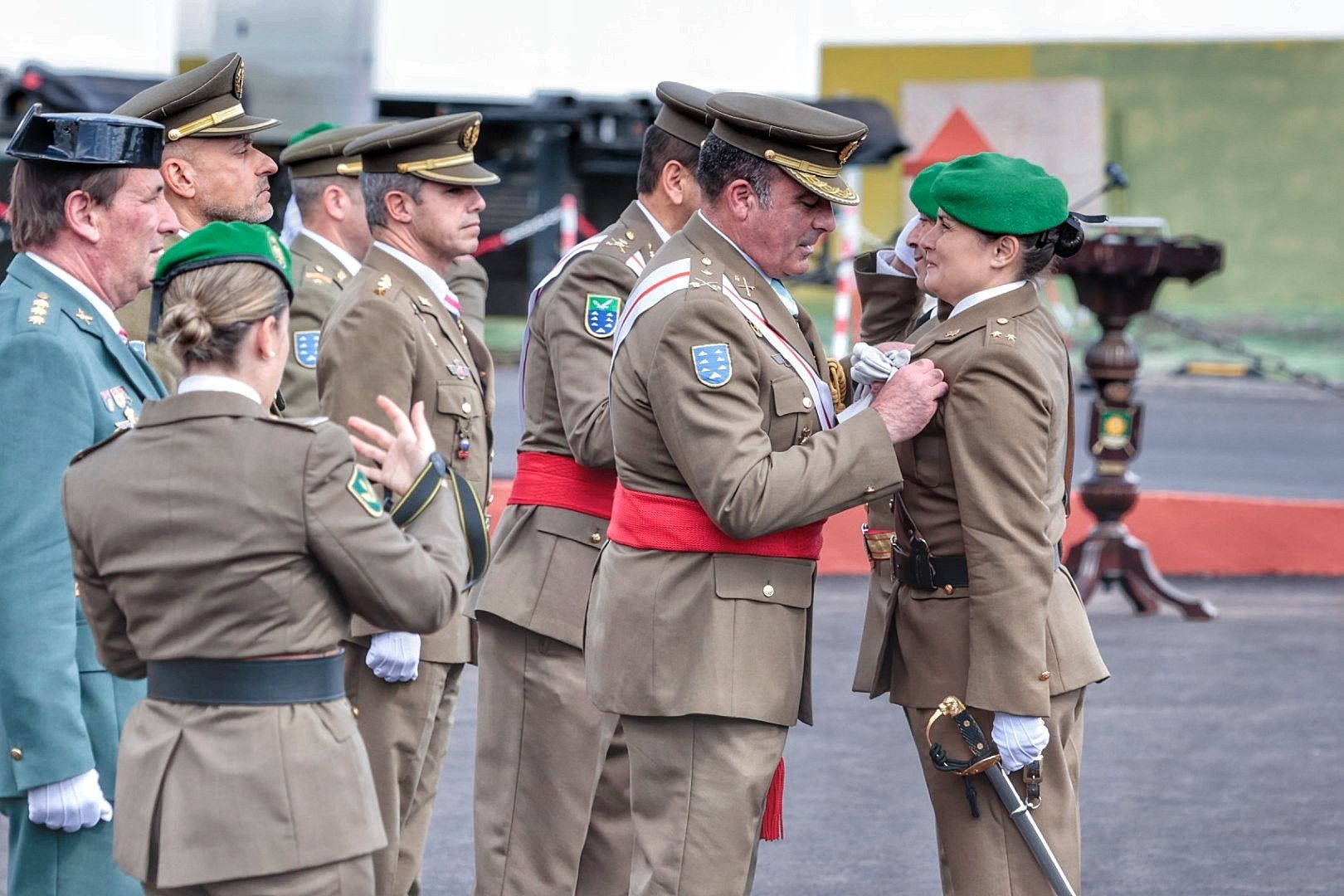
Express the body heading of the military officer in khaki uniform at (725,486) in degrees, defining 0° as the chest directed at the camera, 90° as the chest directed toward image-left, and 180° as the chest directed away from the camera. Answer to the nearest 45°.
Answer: approximately 270°

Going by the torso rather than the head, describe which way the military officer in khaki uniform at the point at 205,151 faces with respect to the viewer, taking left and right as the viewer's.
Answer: facing to the right of the viewer

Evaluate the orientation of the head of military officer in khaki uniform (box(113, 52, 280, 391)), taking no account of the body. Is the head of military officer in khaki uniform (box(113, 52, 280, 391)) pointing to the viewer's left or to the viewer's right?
to the viewer's right

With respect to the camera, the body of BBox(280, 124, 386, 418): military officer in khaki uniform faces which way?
to the viewer's right

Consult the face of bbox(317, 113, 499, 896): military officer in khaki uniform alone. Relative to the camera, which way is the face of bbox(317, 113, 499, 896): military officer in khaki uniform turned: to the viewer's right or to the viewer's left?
to the viewer's right

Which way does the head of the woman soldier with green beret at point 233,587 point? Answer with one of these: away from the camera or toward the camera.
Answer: away from the camera

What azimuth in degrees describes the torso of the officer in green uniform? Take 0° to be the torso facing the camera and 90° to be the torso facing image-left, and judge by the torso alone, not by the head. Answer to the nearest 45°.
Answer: approximately 270°

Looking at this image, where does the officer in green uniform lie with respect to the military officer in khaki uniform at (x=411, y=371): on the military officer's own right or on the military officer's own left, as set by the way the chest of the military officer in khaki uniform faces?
on the military officer's own right

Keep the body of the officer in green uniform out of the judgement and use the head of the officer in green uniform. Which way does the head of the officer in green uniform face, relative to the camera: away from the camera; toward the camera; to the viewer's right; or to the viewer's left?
to the viewer's right
